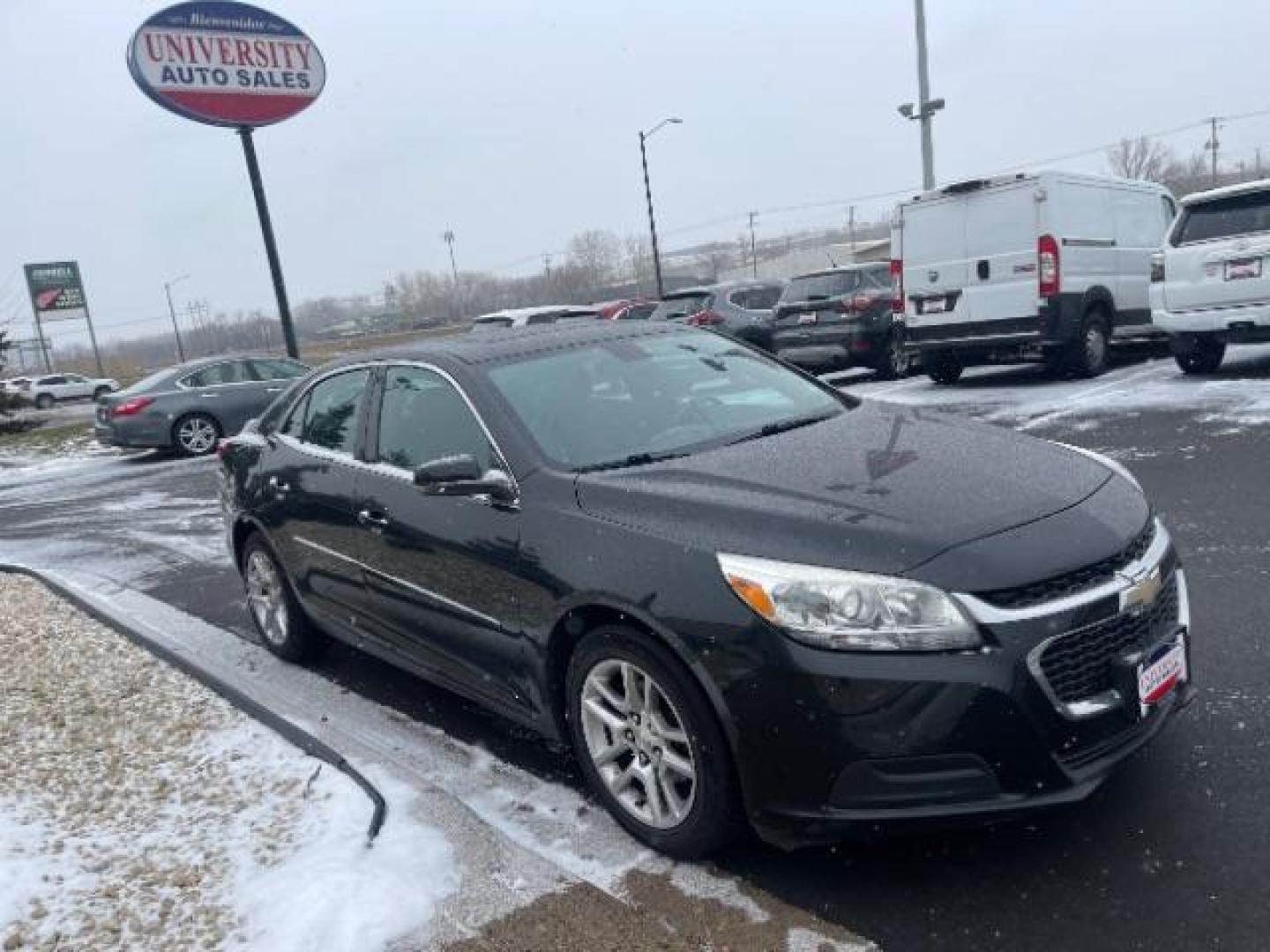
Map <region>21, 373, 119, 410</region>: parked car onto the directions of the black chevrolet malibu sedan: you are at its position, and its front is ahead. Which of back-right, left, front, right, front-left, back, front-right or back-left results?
back

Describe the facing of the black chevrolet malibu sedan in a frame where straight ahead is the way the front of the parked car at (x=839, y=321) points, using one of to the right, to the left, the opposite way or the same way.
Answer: to the right

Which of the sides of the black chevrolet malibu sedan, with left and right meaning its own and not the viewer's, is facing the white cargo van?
left

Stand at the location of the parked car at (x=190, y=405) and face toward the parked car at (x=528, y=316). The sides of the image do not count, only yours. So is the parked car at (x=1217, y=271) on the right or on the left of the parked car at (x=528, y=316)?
right

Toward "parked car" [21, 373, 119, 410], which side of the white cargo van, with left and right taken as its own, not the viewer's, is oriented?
left

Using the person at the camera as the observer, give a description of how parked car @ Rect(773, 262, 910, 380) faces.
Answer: facing away from the viewer and to the right of the viewer

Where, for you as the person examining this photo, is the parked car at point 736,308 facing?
facing away from the viewer and to the right of the viewer

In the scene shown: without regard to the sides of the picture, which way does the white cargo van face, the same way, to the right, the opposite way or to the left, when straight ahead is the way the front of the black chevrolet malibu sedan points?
to the left

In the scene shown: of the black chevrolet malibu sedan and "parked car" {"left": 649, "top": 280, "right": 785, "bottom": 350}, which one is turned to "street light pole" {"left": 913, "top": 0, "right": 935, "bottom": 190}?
the parked car

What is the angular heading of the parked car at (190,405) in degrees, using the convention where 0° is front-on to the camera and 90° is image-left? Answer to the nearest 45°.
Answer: approximately 225°

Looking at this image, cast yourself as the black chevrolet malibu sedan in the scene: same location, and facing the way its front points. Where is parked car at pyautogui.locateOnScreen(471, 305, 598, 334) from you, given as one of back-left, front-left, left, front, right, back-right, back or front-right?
back-left

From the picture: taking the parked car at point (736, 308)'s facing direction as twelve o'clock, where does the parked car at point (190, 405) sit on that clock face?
the parked car at point (190, 405) is roughly at 7 o'clock from the parked car at point (736, 308).

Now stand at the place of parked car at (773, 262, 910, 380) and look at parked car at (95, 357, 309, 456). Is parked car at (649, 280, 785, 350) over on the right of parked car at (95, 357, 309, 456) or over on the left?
right
